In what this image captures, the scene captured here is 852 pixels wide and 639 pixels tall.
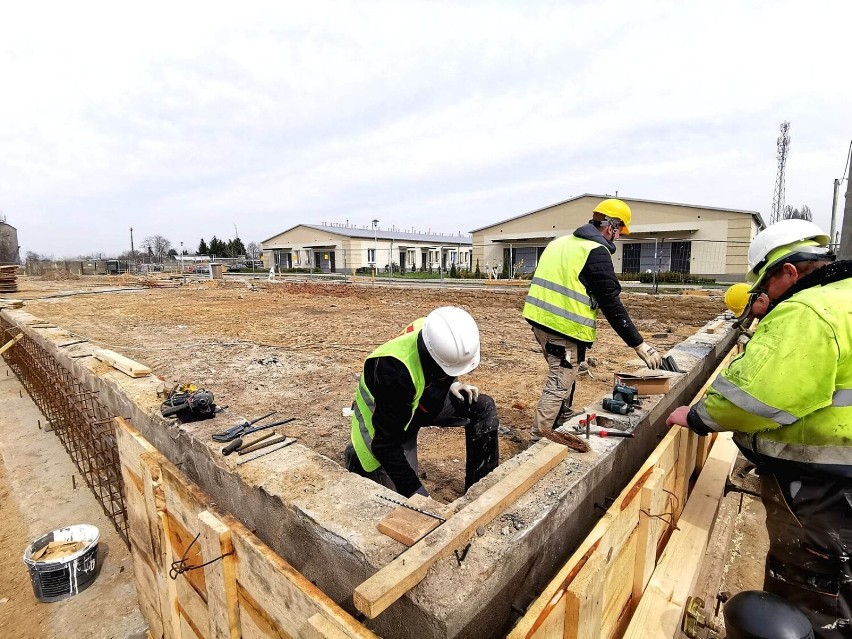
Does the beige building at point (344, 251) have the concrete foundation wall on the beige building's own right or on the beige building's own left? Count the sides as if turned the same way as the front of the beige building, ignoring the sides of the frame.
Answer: on the beige building's own left

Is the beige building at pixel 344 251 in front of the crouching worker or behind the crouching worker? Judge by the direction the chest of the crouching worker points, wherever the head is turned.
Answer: behind

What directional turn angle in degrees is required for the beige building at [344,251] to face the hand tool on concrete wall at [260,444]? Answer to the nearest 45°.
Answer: approximately 45° to its left

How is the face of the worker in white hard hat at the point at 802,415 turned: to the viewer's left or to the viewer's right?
to the viewer's left

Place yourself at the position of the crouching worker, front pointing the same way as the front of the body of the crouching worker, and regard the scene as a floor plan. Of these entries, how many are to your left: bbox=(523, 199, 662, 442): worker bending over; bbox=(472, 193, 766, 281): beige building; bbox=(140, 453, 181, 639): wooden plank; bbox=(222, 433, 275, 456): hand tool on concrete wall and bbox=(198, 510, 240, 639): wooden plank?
2

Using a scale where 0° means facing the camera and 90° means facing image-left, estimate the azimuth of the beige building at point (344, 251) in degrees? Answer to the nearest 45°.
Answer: approximately 45°

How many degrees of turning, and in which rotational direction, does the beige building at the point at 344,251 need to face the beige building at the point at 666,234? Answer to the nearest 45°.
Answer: approximately 90° to its left

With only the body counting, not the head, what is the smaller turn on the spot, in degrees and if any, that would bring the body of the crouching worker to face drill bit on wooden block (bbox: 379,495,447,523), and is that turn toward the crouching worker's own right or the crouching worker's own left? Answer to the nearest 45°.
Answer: approximately 45° to the crouching worker's own right

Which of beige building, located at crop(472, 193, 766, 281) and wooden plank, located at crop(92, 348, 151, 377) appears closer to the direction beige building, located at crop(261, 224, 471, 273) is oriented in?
the wooden plank

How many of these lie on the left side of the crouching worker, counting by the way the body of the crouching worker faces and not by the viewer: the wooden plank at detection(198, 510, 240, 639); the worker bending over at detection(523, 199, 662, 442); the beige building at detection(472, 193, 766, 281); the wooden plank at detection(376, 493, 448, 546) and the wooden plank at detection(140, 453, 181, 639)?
2
